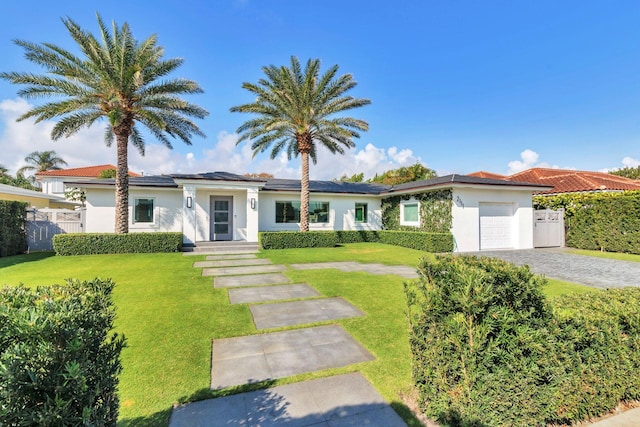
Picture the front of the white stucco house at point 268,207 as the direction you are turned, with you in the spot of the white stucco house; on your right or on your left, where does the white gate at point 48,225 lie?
on your right

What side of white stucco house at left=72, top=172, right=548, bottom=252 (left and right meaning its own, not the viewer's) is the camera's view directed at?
front

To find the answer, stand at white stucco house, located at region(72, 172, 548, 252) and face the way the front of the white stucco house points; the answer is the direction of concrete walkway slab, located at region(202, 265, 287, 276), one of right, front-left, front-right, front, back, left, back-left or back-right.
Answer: front

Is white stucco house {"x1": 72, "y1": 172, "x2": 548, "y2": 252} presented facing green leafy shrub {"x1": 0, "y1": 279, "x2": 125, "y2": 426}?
yes

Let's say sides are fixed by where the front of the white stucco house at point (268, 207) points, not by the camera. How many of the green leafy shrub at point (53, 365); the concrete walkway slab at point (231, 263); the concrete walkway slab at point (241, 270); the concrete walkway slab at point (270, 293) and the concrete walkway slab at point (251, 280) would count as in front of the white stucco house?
5

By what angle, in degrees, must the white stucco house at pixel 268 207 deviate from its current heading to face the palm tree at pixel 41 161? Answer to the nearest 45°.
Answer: approximately 135° to its right

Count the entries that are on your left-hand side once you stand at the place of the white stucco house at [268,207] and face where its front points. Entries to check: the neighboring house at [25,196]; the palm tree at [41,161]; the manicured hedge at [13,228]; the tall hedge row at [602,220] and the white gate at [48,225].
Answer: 1

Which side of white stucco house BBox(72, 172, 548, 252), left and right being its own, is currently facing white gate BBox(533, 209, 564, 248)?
left

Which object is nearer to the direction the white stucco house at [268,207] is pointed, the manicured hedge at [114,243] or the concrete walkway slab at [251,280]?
the concrete walkway slab

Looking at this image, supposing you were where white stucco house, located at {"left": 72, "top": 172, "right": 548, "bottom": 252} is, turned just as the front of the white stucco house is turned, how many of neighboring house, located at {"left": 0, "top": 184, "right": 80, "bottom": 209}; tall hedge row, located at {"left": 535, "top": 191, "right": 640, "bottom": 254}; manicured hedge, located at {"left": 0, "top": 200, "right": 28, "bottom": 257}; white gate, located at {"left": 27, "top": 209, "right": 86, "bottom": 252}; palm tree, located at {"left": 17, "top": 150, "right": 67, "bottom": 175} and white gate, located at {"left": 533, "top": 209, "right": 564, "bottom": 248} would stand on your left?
2

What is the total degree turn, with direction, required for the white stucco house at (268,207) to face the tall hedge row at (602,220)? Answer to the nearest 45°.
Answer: approximately 90° to its left

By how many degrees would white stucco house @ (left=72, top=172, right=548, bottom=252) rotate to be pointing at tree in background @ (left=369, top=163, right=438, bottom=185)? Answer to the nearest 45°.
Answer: approximately 135° to its left

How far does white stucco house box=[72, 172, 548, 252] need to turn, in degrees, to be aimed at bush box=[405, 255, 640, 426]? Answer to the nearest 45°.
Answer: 0° — it already faces it

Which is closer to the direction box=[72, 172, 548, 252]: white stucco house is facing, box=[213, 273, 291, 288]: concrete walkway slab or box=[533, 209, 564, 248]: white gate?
the concrete walkway slab

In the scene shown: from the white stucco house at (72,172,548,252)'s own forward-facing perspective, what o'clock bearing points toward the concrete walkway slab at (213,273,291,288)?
The concrete walkway slab is roughly at 12 o'clock from the white stucco house.

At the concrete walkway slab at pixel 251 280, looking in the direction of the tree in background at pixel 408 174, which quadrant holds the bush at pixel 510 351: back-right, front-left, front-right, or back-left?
back-right

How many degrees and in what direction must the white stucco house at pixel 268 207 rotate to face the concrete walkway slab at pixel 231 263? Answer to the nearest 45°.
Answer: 0° — it already faces it

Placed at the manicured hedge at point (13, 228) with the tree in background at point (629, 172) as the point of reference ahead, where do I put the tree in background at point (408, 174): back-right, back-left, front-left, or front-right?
front-left

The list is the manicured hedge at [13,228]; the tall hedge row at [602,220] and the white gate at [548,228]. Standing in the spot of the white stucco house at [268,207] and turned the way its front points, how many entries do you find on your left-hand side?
2
